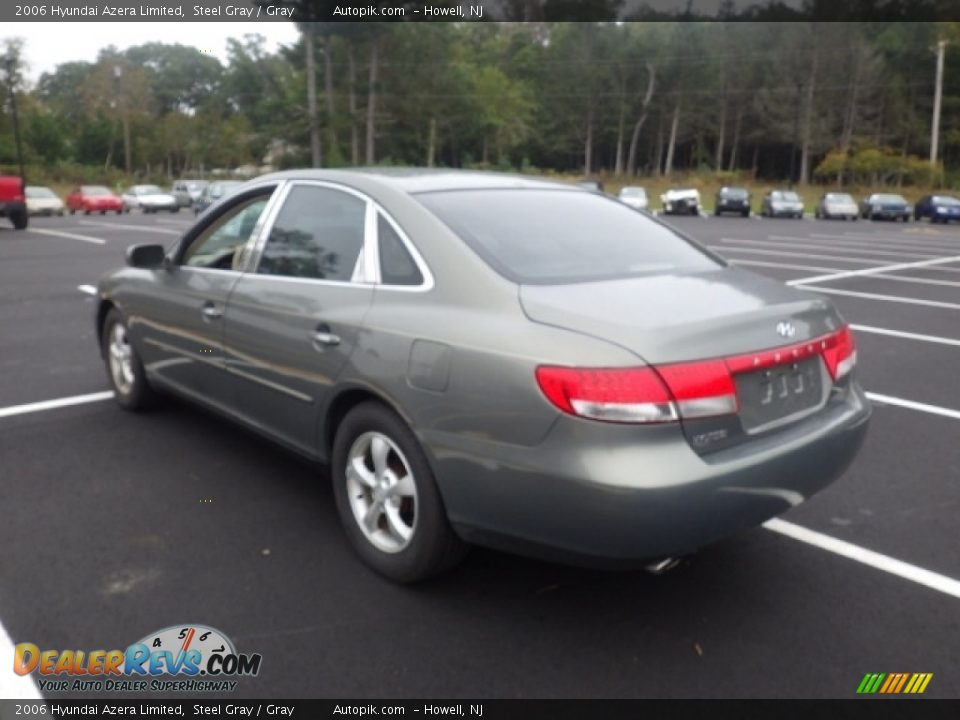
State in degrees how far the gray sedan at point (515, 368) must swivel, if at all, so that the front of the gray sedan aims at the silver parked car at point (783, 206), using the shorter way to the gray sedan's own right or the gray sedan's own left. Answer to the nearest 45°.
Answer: approximately 45° to the gray sedan's own right

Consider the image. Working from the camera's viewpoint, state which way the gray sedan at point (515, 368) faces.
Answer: facing away from the viewer and to the left of the viewer

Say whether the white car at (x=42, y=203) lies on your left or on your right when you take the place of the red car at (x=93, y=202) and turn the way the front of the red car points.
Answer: on your right

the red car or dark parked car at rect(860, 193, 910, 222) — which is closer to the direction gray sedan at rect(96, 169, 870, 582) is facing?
the red car

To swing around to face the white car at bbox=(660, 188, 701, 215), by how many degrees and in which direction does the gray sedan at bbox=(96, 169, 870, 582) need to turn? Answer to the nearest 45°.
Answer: approximately 45° to its right

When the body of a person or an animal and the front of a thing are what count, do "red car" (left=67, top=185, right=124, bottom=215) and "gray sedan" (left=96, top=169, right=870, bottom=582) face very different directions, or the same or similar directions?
very different directions

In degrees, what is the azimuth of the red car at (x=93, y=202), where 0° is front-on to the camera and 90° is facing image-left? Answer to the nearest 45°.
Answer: approximately 315°
